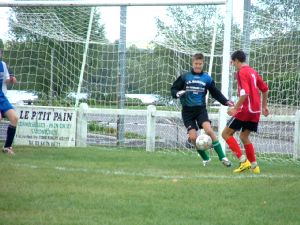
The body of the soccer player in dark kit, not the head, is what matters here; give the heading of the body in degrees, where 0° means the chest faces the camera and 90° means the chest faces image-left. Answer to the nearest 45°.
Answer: approximately 0°

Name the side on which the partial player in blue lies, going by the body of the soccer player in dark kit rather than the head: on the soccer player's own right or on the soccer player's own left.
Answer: on the soccer player's own right
